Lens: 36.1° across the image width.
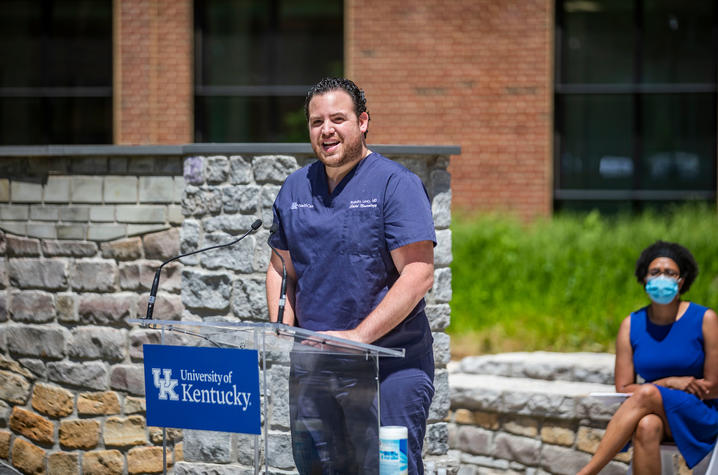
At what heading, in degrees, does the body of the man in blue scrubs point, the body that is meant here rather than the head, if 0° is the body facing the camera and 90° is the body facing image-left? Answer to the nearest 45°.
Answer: approximately 45°

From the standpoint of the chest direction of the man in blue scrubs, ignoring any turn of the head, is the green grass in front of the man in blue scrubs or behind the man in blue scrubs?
behind
